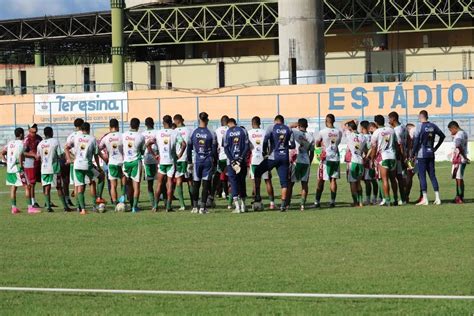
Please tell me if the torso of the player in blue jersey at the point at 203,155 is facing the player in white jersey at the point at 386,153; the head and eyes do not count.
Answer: no

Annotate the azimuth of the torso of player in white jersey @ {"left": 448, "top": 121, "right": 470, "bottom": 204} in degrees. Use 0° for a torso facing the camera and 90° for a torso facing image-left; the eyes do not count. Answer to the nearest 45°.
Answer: approximately 90°

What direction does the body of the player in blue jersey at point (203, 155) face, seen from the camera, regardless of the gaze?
away from the camera

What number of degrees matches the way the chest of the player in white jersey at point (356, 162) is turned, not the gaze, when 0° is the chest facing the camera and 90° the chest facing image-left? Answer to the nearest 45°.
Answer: approximately 135°

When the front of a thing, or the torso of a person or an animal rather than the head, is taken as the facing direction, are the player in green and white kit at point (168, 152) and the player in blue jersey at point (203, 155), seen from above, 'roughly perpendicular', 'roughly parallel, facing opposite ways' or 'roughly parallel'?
roughly parallel

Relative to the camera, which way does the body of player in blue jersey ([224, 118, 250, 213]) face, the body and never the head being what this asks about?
away from the camera

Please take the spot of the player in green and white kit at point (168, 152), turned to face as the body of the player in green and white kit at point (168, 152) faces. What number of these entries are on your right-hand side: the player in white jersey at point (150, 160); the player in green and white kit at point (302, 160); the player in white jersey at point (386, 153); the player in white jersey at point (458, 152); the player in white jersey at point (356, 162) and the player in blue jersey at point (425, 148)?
5

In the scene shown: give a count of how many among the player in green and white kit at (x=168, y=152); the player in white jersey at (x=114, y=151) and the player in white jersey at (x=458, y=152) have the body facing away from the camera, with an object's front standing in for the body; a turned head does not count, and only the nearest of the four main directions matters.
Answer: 2

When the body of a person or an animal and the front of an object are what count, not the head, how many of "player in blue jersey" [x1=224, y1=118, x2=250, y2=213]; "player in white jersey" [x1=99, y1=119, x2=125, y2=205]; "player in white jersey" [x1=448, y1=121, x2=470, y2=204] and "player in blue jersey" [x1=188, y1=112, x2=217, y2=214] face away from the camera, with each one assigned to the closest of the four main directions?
3

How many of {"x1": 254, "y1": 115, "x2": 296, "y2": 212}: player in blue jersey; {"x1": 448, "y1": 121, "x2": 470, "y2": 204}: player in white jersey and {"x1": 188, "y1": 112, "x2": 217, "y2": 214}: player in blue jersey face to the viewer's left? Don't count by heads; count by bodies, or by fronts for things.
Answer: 1

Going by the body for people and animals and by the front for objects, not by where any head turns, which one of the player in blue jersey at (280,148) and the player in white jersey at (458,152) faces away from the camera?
the player in blue jersey

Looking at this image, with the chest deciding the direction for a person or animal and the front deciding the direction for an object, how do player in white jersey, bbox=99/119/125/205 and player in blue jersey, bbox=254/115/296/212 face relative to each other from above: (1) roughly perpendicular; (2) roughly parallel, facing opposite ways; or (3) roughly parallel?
roughly parallel

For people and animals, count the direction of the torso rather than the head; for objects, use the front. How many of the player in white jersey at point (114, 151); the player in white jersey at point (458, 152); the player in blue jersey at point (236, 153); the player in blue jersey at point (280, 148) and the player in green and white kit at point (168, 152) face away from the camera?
4

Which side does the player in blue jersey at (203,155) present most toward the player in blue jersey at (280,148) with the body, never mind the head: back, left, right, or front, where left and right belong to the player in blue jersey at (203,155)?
right

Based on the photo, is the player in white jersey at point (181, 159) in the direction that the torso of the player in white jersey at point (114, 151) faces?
no

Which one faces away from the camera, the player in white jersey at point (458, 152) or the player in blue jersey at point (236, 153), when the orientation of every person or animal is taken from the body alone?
the player in blue jersey

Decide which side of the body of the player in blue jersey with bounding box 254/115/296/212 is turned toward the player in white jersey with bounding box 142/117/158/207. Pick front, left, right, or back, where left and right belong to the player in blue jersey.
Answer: left

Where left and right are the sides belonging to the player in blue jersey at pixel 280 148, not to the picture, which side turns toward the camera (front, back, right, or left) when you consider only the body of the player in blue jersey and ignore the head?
back
